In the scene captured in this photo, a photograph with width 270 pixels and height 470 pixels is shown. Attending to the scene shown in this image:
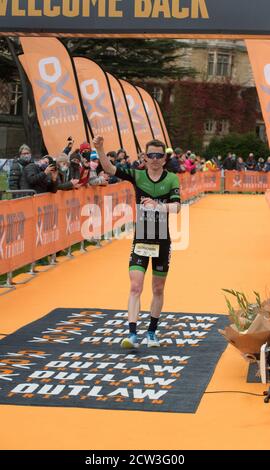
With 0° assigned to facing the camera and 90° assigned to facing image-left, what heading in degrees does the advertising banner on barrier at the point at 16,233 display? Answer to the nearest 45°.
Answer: approximately 315°

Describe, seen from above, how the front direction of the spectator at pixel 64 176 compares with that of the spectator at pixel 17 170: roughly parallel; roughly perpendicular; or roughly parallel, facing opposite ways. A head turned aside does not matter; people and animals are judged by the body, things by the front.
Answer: roughly parallel

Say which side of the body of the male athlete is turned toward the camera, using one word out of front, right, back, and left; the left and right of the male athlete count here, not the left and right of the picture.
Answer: front

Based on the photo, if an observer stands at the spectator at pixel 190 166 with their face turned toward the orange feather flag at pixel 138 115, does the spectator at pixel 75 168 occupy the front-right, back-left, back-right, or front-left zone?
front-left

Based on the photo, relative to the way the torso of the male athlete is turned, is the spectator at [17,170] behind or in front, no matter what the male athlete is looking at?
behind

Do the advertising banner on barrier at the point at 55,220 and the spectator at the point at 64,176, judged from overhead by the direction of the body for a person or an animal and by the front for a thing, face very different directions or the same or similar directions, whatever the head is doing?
same or similar directions

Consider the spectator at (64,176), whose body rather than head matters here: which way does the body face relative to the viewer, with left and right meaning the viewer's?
facing the viewer and to the right of the viewer

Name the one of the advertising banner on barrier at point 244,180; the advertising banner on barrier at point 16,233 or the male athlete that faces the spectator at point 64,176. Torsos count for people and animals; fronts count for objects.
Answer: the advertising banner on barrier at point 244,180

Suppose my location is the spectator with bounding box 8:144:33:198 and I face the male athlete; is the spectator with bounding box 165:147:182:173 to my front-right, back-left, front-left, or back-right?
back-left

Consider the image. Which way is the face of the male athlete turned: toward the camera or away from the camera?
toward the camera
